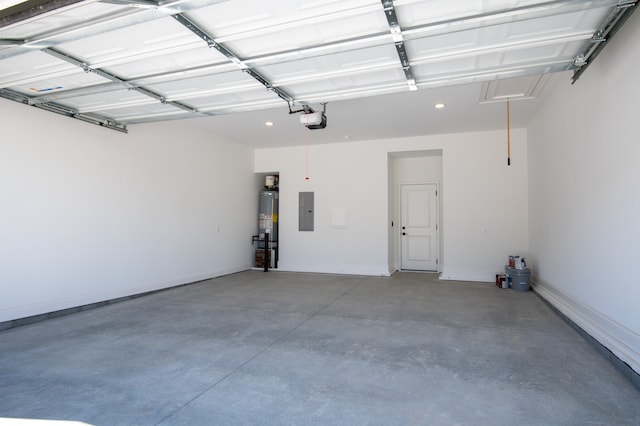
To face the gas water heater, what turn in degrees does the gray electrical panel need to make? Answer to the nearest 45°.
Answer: approximately 90° to its right

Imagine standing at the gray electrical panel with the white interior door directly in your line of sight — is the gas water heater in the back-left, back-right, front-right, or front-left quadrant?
back-left

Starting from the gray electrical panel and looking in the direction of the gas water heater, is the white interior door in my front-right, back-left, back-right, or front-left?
back-right

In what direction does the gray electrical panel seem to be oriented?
toward the camera

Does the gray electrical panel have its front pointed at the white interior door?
no
